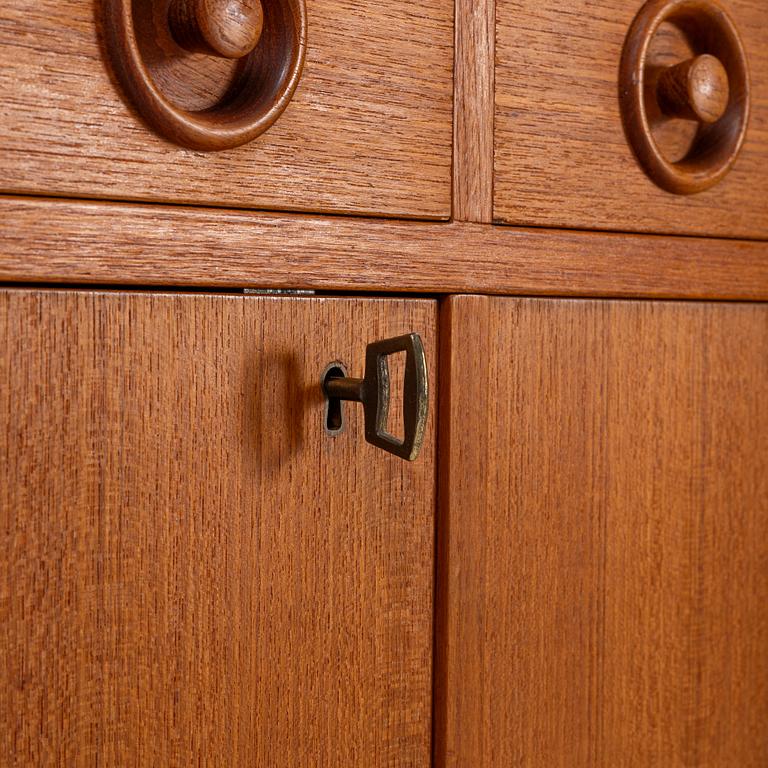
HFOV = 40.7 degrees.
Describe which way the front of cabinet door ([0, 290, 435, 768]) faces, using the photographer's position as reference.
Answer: facing the viewer and to the right of the viewer
